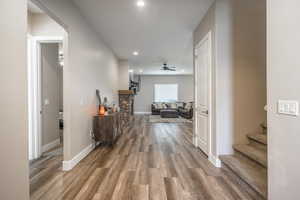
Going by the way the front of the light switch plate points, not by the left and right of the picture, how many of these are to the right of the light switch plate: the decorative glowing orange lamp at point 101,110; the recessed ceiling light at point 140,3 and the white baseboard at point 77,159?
3

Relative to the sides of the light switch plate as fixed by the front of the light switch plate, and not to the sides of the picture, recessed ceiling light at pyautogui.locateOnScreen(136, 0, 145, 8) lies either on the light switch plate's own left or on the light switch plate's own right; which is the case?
on the light switch plate's own right

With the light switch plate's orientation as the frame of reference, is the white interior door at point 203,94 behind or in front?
behind

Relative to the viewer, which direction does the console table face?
to the viewer's right

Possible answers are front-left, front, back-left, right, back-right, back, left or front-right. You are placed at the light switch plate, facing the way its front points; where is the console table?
right

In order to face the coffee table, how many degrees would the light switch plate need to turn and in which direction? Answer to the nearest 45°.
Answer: approximately 135° to its right

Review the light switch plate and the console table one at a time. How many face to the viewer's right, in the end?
1

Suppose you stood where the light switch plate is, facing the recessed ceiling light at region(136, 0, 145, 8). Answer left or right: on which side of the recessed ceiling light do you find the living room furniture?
right

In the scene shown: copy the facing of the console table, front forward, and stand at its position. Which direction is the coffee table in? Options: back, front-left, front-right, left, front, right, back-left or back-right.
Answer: front-left
